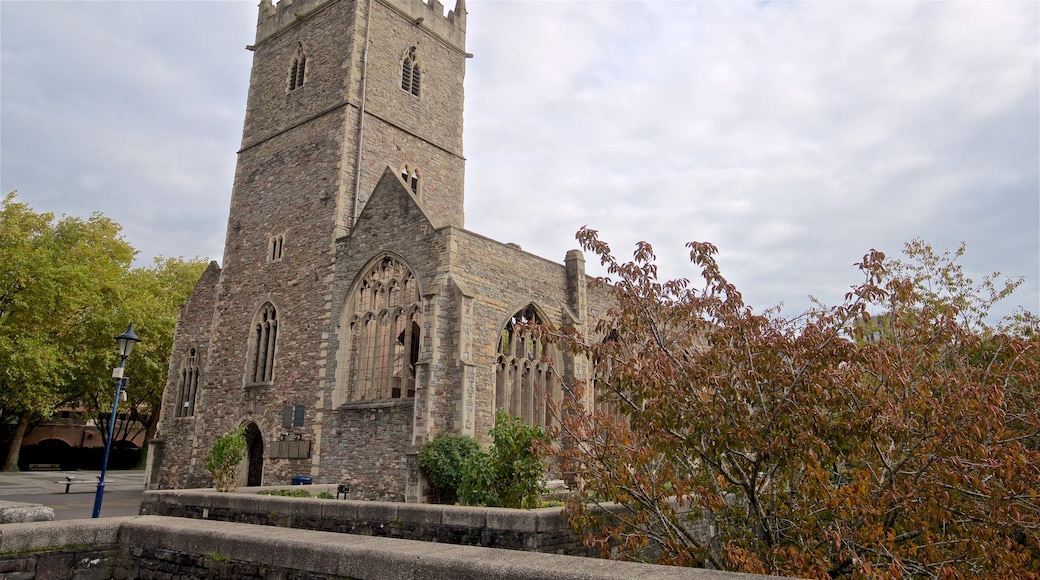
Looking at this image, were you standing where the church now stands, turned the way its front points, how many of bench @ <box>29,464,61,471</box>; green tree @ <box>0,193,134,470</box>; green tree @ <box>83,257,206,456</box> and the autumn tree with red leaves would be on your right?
3

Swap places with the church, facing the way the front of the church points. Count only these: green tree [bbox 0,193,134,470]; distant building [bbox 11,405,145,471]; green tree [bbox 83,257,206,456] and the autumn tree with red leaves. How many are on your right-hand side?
3

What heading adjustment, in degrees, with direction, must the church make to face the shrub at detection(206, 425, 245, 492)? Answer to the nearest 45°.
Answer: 0° — it already faces it

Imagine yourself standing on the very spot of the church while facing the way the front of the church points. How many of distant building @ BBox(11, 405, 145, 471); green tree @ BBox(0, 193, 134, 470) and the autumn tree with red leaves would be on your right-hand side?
2

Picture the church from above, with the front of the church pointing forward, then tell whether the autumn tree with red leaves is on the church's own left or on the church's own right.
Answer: on the church's own left

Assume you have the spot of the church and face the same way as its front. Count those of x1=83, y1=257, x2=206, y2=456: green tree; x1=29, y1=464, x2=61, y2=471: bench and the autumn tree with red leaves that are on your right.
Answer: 2

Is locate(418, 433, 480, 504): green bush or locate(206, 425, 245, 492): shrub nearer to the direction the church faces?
the shrub

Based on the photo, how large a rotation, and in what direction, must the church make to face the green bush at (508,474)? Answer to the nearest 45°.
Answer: approximately 45° to its left

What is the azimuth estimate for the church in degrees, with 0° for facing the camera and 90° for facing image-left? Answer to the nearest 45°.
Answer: approximately 45°

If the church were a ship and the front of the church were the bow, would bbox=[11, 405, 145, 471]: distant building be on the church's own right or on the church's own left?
on the church's own right

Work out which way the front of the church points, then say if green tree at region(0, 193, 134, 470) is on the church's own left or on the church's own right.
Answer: on the church's own right
